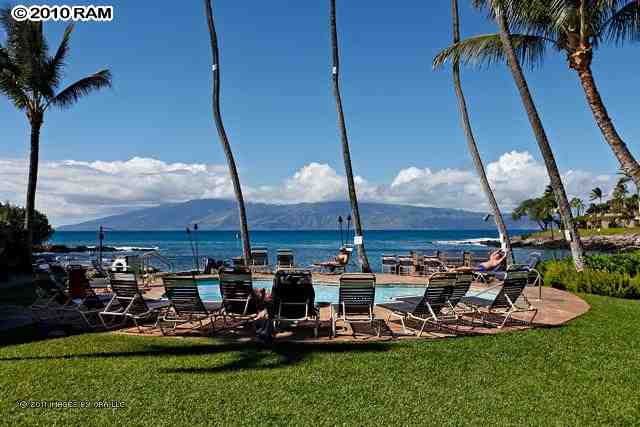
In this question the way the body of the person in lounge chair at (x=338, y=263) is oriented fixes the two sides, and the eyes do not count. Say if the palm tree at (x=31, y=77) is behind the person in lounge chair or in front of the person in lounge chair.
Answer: in front

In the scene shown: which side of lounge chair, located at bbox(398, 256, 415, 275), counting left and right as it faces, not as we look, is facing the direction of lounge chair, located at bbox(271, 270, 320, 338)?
front

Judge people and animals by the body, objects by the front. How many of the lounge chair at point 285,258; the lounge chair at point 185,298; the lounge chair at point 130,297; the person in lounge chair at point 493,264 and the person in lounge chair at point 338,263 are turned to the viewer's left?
2

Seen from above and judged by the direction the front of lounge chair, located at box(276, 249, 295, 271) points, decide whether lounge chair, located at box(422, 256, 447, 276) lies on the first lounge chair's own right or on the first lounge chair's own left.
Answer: on the first lounge chair's own left

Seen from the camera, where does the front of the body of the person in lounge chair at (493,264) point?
to the viewer's left

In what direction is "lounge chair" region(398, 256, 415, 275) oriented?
toward the camera

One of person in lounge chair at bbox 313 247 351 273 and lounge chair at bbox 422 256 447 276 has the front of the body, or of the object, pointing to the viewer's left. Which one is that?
the person in lounge chair

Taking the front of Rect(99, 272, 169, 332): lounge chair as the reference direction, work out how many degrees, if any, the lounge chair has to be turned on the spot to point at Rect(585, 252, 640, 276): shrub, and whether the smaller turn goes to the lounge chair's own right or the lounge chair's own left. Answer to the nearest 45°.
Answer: approximately 45° to the lounge chair's own right

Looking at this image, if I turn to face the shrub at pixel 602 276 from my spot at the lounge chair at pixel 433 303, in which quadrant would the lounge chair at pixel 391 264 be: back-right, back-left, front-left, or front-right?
front-left

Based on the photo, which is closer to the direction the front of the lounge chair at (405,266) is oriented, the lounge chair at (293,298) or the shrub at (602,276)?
the lounge chair

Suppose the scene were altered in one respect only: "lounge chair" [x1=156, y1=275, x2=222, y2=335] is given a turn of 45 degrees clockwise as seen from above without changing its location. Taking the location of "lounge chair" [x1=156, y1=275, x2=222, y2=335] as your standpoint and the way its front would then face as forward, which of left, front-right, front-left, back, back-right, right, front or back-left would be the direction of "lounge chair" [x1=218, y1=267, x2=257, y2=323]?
front

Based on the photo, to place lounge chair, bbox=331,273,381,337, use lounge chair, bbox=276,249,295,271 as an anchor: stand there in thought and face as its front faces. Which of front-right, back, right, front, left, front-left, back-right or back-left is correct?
back

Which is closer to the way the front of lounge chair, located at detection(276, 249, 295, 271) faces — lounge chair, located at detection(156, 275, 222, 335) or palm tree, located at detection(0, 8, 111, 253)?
the lounge chair

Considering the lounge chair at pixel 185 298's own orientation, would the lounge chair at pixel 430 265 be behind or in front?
in front
